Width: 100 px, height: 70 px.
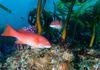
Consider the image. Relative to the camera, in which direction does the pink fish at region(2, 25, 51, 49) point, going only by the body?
to the viewer's right
